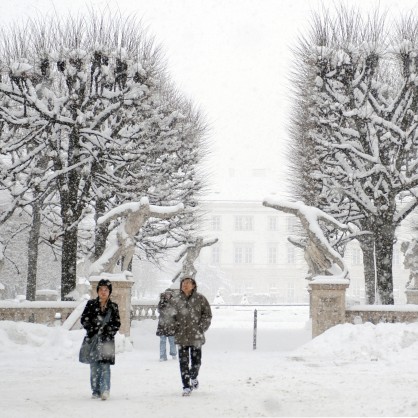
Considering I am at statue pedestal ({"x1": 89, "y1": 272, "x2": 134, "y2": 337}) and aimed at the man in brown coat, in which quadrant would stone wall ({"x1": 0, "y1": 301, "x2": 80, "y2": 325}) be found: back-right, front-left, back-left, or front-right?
back-right

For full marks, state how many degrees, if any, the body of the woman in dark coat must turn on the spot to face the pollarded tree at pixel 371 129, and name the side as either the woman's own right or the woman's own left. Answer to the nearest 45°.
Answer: approximately 135° to the woman's own left

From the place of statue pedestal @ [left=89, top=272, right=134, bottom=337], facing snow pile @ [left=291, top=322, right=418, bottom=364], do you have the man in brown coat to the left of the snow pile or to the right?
right

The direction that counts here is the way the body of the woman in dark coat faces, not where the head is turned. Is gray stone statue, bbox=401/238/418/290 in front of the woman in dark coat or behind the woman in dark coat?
behind

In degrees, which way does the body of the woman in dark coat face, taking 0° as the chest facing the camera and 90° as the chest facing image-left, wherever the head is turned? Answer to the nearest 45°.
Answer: approximately 0°

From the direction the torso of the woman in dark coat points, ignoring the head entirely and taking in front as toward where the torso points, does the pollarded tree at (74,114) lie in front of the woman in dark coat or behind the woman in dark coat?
behind

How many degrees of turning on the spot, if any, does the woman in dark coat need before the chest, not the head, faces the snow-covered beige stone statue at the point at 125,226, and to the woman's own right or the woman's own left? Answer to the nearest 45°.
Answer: approximately 180°

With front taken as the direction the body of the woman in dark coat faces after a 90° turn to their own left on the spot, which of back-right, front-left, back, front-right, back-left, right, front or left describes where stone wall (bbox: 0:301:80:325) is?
left

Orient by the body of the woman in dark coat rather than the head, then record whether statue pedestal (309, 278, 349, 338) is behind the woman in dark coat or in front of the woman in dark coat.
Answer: behind

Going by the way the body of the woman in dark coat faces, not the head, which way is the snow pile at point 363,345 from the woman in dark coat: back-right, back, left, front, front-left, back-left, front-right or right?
back-left
